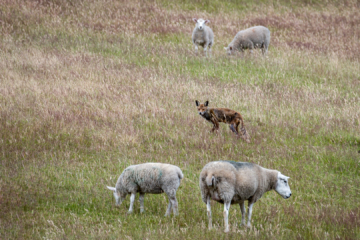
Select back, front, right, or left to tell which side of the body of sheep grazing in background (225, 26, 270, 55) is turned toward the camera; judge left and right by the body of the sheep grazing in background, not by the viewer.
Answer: left

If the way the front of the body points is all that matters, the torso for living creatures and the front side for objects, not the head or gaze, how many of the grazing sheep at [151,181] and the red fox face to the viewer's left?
2

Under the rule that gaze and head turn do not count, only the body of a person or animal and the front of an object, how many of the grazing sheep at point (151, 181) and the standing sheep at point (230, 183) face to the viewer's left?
1

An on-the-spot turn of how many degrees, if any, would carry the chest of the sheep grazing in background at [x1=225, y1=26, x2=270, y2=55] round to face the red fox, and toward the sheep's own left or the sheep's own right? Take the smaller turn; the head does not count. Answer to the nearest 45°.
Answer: approximately 90° to the sheep's own left

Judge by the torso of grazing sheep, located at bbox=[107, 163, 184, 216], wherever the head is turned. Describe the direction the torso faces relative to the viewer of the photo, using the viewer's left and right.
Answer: facing to the left of the viewer

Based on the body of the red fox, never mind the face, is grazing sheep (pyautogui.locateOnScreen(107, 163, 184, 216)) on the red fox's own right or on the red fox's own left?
on the red fox's own left

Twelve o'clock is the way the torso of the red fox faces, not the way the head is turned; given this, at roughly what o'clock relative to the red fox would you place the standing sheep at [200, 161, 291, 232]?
The standing sheep is roughly at 9 o'clock from the red fox.

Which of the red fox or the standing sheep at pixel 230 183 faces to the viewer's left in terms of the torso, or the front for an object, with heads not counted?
the red fox

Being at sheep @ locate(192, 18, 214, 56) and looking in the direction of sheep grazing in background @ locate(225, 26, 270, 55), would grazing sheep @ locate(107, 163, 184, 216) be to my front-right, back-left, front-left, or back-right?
back-right

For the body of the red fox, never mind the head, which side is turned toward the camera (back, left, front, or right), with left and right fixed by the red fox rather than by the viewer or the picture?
left

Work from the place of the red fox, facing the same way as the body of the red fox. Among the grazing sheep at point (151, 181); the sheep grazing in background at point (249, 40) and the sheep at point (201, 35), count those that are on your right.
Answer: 2

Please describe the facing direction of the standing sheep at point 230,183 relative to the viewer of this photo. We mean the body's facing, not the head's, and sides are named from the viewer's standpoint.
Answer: facing away from the viewer and to the right of the viewer

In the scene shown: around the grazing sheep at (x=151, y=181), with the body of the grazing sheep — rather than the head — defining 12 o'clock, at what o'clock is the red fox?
The red fox is roughly at 4 o'clock from the grazing sheep.
